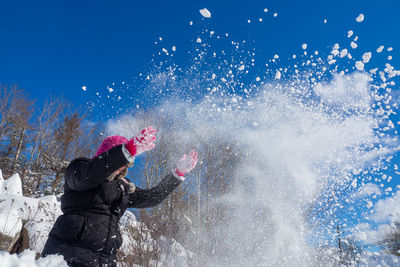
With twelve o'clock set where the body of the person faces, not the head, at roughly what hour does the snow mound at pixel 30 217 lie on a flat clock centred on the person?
The snow mound is roughly at 7 o'clock from the person.

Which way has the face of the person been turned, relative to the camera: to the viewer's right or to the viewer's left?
to the viewer's right
